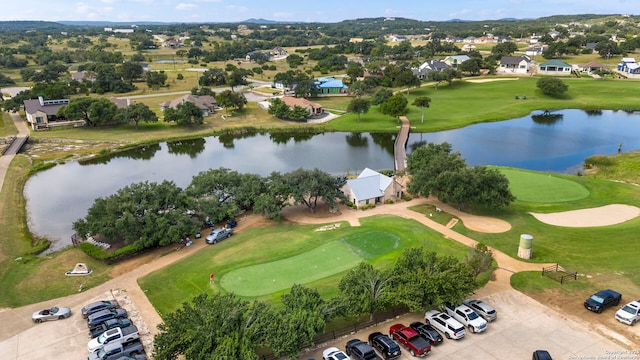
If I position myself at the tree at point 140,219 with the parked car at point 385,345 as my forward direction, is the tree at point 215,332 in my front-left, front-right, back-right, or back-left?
front-right

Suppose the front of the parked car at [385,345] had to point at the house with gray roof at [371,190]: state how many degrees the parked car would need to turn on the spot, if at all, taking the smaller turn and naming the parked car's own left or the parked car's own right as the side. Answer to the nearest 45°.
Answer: approximately 45° to the parked car's own right

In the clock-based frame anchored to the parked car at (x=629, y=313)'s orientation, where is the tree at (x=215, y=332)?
The tree is roughly at 12 o'clock from the parked car.

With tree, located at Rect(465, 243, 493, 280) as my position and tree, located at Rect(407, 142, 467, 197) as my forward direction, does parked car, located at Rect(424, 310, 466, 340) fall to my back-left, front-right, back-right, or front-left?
back-left

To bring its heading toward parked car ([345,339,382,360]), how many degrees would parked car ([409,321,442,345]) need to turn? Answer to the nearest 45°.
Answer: approximately 90° to its left

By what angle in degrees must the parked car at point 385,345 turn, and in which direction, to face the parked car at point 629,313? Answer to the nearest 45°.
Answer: approximately 135° to its right

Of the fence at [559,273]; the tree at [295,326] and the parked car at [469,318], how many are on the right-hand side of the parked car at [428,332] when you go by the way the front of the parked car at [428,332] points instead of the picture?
2

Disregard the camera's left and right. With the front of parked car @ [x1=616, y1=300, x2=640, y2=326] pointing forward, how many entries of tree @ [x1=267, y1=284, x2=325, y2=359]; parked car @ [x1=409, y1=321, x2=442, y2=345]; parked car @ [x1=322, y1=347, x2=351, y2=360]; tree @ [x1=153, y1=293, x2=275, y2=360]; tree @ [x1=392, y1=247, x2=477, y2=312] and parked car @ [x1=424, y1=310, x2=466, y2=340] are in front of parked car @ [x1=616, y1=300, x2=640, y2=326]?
6

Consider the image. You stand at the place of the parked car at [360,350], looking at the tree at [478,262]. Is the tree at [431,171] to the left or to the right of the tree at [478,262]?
left

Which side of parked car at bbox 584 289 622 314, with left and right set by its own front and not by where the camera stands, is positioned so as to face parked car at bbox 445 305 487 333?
front

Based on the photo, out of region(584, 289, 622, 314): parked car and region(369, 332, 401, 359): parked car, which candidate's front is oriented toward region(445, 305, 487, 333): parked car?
region(584, 289, 622, 314): parked car

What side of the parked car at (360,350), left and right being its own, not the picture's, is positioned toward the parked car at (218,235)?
front

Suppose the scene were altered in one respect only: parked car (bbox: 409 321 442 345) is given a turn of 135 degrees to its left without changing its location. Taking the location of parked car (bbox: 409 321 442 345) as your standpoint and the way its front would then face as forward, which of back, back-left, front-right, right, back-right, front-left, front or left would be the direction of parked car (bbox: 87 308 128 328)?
right

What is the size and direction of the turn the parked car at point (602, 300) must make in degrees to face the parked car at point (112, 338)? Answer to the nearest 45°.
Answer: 0° — it already faces it

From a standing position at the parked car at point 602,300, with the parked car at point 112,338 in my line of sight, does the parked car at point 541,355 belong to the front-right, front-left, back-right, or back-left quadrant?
front-left

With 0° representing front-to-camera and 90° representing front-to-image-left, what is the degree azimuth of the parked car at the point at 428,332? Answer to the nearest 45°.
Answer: approximately 135°

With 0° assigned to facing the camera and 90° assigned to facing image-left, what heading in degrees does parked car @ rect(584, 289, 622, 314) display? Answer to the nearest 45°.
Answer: approximately 45°

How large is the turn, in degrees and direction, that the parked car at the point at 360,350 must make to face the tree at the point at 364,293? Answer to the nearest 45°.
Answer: approximately 45° to its right

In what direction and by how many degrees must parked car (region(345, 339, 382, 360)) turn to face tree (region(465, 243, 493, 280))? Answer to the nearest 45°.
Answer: approximately 90° to its right

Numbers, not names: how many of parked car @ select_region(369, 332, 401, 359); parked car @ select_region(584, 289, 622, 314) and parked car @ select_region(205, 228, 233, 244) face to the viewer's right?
0

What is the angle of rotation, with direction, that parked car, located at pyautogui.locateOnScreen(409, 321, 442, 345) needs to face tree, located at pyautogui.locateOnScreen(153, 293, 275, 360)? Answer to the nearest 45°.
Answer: approximately 90° to its left
